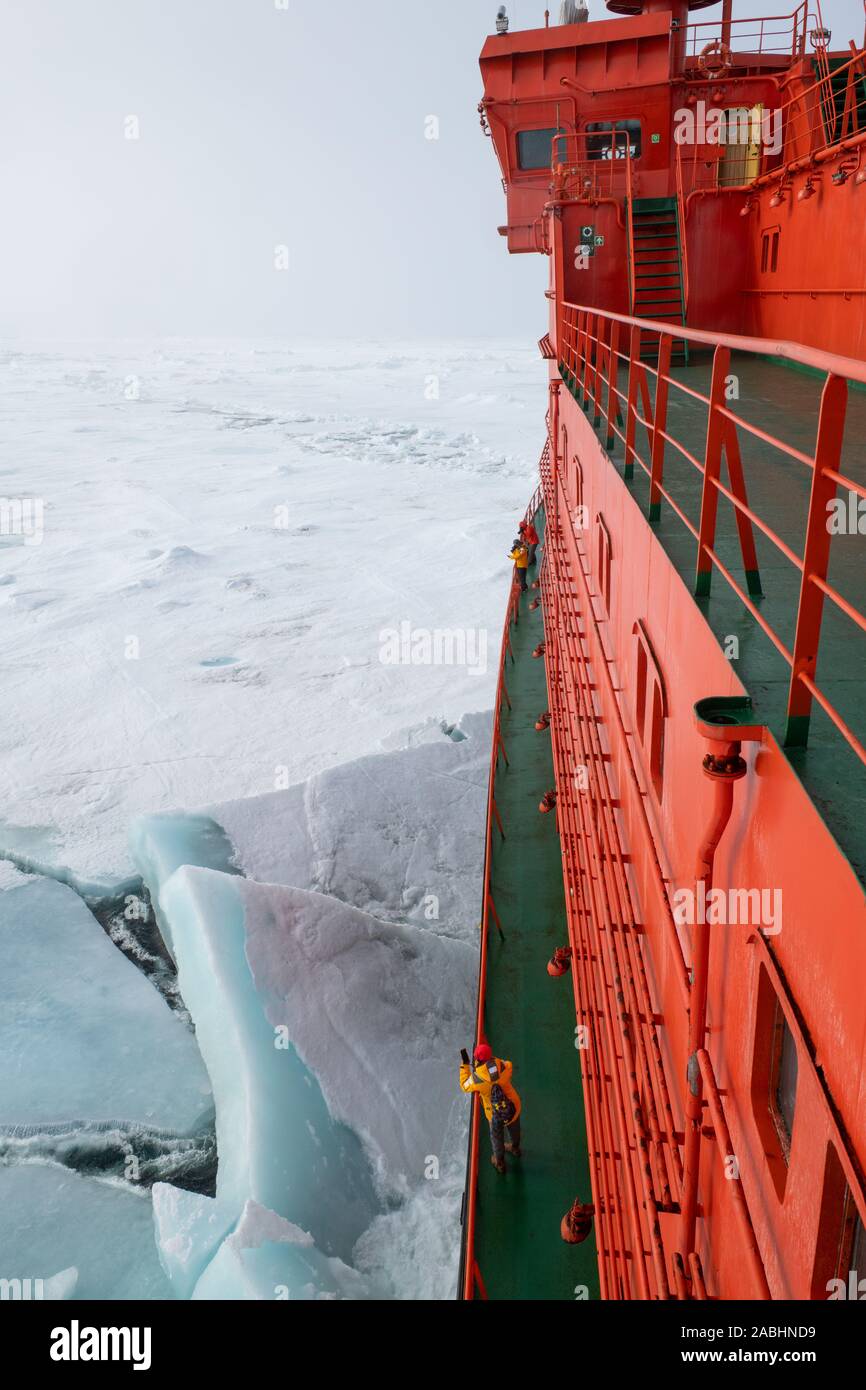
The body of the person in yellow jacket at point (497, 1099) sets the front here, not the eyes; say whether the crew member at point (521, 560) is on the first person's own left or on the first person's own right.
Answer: on the first person's own right

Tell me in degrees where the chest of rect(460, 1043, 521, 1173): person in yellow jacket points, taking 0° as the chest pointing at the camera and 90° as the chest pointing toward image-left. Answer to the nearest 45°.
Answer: approximately 135°

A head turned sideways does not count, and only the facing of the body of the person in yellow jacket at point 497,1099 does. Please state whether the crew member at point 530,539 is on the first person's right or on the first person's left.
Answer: on the first person's right
